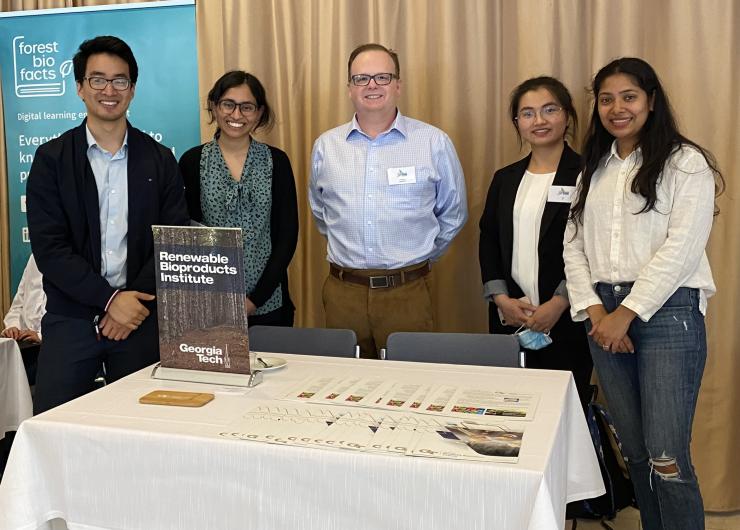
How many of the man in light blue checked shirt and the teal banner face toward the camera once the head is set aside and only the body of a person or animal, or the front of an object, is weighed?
2

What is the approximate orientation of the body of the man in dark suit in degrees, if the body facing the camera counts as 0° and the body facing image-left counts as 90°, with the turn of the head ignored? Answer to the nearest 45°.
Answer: approximately 0°

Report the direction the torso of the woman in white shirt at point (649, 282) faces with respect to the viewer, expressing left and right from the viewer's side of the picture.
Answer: facing the viewer and to the left of the viewer

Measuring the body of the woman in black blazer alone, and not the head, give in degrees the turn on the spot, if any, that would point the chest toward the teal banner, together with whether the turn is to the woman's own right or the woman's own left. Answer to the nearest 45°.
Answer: approximately 90° to the woman's own right
